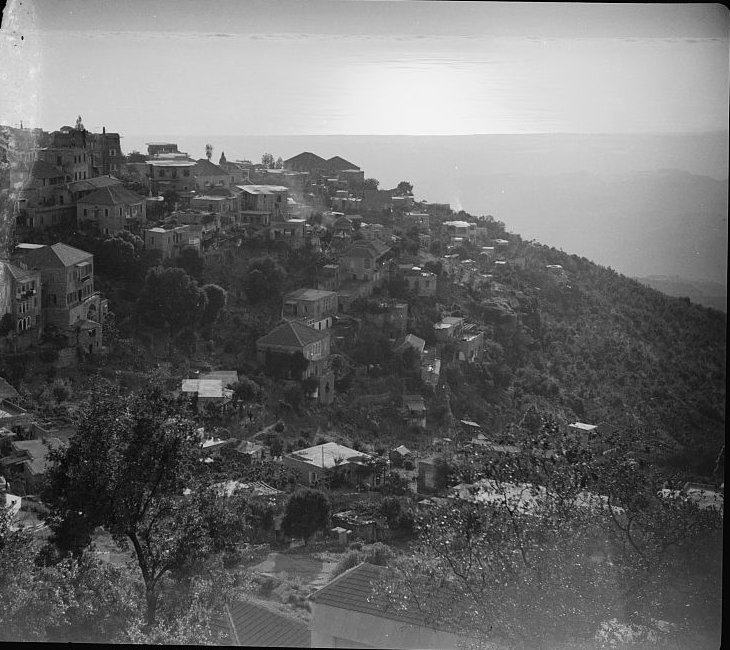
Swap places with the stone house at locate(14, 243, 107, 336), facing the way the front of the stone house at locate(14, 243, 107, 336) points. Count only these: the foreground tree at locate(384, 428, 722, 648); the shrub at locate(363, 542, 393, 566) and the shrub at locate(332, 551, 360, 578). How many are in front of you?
3

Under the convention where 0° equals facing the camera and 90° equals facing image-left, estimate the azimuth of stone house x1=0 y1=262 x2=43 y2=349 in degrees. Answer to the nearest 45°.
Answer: approximately 315°

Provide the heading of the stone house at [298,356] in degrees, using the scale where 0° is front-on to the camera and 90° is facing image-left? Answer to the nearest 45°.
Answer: approximately 315°

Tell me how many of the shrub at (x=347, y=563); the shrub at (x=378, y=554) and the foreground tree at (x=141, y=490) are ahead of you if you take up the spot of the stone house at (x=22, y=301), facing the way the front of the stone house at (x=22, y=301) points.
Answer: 3

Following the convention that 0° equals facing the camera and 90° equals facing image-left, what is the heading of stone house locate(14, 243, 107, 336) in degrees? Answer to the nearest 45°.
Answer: approximately 315°

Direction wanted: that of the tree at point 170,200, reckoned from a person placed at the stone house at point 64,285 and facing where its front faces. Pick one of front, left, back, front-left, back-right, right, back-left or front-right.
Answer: left
